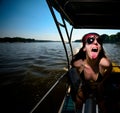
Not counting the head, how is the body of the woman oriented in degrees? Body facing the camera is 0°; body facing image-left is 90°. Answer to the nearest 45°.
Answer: approximately 0°
